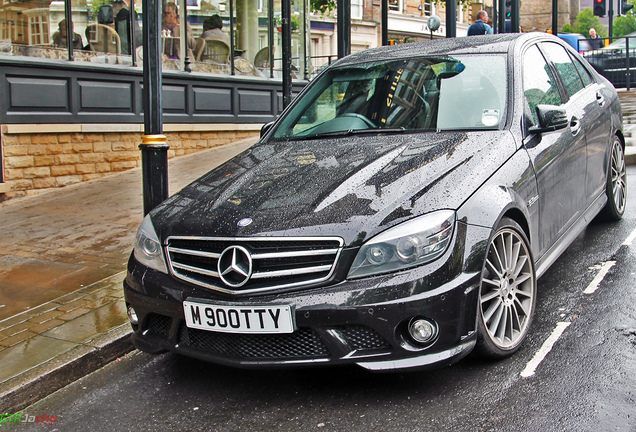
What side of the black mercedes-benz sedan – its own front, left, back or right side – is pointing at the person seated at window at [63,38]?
right

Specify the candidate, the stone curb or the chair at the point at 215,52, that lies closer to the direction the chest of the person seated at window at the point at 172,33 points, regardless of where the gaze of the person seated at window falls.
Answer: the stone curb

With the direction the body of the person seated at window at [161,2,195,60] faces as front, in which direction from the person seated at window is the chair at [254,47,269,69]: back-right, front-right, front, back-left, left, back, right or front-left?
back-left

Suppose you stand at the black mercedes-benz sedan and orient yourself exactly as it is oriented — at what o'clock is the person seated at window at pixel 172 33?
The person seated at window is roughly at 4 o'clock from the black mercedes-benz sedan.
